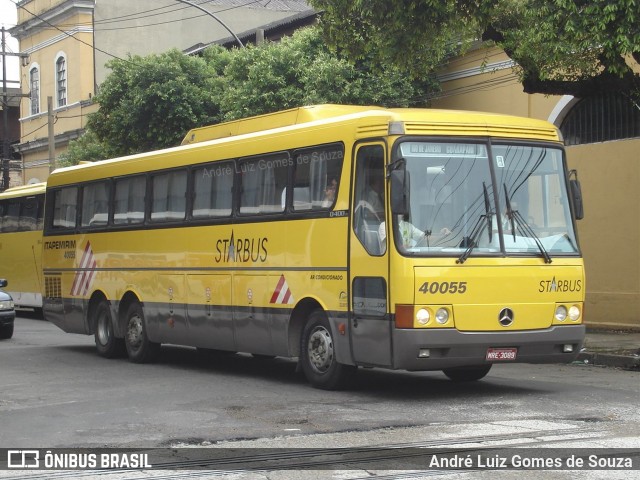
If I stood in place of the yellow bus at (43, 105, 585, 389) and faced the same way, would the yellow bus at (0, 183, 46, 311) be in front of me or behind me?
behind

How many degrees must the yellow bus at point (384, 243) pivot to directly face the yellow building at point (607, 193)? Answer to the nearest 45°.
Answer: approximately 90° to its left

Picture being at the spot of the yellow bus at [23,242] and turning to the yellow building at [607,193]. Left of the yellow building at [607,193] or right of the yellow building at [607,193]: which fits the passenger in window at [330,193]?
right

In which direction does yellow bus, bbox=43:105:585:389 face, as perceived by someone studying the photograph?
facing the viewer and to the right of the viewer

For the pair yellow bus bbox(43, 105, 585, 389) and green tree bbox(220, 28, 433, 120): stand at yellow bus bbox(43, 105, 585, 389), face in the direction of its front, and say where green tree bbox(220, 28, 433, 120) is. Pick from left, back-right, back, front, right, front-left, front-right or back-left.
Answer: back-left

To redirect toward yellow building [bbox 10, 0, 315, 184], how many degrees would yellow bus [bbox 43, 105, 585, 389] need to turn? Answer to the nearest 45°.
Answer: approximately 135° to its left
